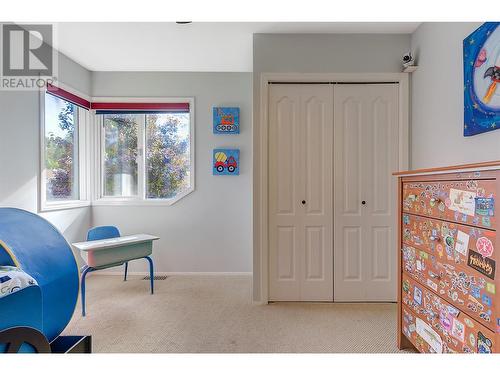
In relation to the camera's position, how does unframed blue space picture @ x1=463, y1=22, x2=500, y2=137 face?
facing the viewer and to the left of the viewer

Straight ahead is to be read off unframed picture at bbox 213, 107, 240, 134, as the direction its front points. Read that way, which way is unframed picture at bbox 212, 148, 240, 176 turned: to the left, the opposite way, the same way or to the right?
the same way

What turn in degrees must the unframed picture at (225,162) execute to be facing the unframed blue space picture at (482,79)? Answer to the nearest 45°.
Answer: approximately 45° to its left

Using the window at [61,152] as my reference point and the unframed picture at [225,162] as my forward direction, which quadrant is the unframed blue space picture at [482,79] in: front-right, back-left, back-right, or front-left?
front-right

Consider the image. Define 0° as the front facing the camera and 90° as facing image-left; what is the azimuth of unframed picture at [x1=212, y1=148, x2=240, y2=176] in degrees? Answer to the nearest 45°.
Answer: approximately 0°

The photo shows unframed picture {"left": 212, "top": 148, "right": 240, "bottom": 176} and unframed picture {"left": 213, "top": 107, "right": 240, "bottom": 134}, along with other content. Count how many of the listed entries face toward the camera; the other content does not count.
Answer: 2

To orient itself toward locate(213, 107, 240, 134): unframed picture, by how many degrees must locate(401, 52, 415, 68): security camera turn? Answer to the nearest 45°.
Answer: approximately 45° to its right

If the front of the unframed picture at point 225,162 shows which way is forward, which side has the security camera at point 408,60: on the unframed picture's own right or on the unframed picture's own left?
on the unframed picture's own left

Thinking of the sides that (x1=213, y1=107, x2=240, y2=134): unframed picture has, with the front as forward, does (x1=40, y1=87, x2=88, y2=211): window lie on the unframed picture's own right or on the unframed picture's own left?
on the unframed picture's own right

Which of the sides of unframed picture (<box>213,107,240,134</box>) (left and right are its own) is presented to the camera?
front

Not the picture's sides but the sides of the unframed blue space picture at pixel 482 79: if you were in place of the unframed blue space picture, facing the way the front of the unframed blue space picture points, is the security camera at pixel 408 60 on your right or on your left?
on your right

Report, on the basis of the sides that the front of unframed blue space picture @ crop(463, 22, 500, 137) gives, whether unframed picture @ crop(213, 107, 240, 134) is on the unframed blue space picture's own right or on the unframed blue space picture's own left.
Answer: on the unframed blue space picture's own right

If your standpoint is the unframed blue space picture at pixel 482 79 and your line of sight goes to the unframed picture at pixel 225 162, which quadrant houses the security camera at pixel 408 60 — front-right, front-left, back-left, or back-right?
front-right
